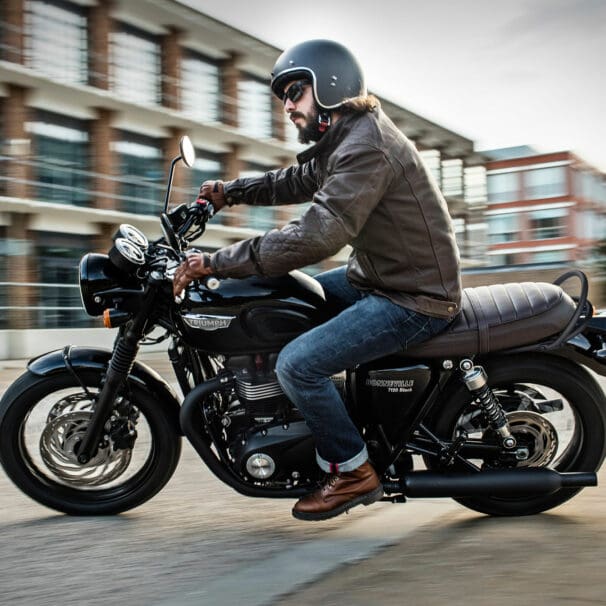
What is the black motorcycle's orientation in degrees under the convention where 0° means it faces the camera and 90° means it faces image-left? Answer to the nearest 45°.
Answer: approximately 90°

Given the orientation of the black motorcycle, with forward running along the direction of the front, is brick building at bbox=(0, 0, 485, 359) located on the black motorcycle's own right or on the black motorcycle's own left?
on the black motorcycle's own right

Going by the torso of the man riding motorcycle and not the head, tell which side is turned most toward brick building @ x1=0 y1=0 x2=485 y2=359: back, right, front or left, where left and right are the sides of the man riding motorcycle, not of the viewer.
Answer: right

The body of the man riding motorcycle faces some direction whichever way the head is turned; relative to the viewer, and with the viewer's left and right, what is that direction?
facing to the left of the viewer

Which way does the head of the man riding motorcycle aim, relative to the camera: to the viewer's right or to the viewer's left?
to the viewer's left
